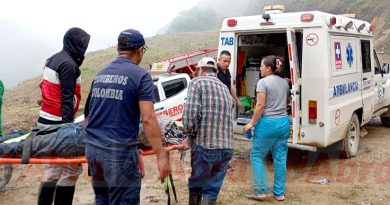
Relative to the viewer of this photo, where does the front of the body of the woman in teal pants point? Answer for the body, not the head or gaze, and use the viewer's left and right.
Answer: facing away from the viewer and to the left of the viewer

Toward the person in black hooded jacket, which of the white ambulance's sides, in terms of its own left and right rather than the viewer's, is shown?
back

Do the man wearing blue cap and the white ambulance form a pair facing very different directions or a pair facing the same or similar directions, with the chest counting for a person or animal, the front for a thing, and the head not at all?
same or similar directions

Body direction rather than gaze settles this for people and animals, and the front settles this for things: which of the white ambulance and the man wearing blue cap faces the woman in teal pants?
the man wearing blue cap

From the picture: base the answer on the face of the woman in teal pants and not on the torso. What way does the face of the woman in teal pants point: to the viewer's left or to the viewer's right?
to the viewer's left

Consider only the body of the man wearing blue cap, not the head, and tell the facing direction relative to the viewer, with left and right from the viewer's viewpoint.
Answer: facing away from the viewer and to the right of the viewer

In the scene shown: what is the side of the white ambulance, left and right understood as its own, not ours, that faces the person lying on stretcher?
back

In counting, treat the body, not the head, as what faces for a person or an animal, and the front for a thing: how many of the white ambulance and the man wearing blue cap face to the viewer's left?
0

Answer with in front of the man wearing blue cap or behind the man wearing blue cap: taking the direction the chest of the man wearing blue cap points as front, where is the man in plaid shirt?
in front

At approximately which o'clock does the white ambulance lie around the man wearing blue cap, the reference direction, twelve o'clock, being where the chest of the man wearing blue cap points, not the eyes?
The white ambulance is roughly at 12 o'clock from the man wearing blue cap.

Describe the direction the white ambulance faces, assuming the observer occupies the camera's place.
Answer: facing away from the viewer and to the right of the viewer

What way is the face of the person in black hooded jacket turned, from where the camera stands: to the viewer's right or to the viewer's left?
to the viewer's right

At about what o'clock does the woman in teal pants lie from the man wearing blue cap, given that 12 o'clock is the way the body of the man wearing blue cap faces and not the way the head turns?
The woman in teal pants is roughly at 12 o'clock from the man wearing blue cap.
